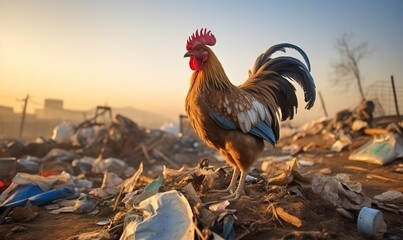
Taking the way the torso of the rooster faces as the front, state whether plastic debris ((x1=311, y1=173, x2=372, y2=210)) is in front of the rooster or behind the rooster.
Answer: behind

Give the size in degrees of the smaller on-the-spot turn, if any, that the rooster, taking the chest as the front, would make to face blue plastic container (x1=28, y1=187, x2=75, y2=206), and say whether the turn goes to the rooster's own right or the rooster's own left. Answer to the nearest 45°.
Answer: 0° — it already faces it

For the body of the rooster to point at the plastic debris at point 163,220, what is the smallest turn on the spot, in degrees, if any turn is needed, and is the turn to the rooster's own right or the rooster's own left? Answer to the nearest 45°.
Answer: approximately 45° to the rooster's own left

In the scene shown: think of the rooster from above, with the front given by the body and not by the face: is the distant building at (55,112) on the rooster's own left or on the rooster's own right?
on the rooster's own right

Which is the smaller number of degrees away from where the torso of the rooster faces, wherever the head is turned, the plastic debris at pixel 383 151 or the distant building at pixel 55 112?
the distant building

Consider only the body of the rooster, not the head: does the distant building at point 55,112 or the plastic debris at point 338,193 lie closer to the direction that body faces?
the distant building

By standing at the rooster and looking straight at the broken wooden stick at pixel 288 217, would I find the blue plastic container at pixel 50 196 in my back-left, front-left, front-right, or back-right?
back-right

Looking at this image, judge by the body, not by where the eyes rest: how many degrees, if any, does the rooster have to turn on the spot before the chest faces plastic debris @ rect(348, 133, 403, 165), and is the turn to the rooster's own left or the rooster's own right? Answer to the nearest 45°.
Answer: approximately 135° to the rooster's own right

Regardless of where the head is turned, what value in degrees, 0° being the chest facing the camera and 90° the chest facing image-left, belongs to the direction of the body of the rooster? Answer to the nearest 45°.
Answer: approximately 90°
